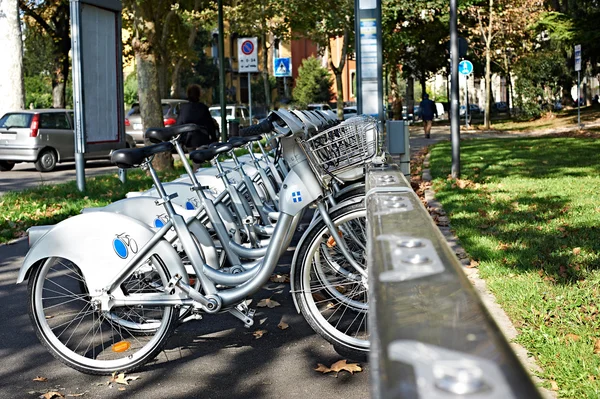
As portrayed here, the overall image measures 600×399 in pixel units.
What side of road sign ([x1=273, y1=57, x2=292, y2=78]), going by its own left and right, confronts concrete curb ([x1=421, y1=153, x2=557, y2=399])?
front

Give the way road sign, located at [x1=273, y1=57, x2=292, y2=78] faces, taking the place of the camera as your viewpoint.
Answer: facing the viewer

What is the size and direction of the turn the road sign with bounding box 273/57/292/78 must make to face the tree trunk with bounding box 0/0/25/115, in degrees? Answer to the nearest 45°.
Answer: approximately 45° to its right

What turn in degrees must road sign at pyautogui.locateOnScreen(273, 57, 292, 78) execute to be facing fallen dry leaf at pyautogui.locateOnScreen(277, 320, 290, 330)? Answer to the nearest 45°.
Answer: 0° — it already faces it

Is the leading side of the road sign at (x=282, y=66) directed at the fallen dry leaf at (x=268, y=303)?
yes

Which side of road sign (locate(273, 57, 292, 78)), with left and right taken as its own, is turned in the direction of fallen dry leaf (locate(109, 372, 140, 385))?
front

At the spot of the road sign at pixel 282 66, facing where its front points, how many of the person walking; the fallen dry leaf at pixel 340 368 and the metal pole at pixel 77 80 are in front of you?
2

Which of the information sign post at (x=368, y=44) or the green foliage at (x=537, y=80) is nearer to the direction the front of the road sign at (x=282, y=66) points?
the information sign post

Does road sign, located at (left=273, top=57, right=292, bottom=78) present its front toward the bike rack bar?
yes

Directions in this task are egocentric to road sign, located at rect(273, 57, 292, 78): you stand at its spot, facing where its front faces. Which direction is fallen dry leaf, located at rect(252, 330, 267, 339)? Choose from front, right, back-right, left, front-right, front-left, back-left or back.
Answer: front

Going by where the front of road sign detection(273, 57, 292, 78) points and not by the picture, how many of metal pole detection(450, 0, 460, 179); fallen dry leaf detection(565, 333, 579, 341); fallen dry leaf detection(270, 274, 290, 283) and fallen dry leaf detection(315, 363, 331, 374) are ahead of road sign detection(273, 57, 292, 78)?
4

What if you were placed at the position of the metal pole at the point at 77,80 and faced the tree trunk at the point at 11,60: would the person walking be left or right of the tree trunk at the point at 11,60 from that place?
right

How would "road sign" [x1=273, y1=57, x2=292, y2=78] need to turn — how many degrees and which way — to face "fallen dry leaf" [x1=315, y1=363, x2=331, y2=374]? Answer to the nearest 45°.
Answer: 0° — it already faces it

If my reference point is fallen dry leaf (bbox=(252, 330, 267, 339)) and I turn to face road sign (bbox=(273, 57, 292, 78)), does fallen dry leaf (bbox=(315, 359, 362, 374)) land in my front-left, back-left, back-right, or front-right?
back-right

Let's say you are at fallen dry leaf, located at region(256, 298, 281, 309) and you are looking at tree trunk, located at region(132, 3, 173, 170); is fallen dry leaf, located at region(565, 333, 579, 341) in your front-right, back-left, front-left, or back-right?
back-right
